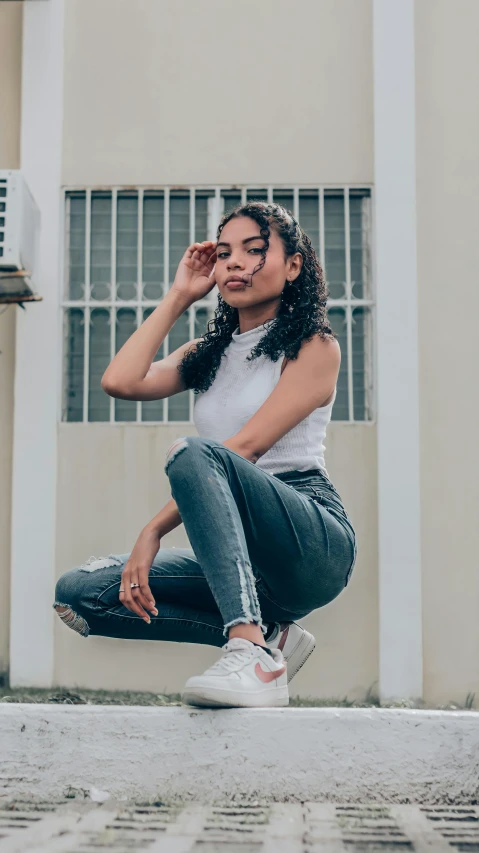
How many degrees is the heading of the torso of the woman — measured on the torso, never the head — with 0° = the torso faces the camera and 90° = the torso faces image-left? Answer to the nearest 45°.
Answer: approximately 45°

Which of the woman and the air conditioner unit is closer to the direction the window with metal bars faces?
the woman

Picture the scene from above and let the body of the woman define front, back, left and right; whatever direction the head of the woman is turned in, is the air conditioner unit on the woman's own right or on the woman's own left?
on the woman's own right

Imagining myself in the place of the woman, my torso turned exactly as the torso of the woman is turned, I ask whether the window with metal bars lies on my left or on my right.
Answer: on my right

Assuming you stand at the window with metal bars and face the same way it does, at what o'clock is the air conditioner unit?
The air conditioner unit is roughly at 2 o'clock from the window with metal bars.

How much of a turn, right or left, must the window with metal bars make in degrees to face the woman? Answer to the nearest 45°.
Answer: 0° — it already faces them

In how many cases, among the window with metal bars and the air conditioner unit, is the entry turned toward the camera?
2
